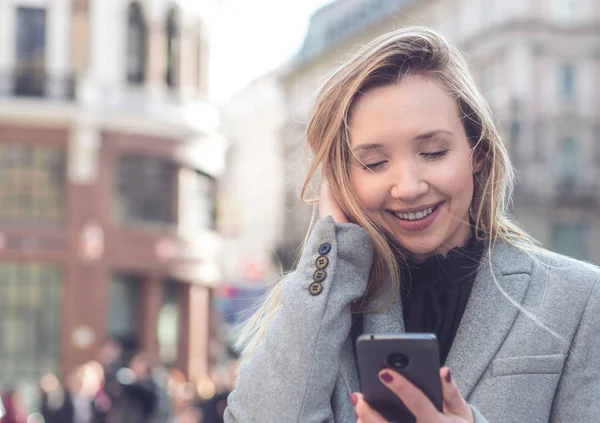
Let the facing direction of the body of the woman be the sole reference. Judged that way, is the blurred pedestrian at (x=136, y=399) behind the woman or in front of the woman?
behind

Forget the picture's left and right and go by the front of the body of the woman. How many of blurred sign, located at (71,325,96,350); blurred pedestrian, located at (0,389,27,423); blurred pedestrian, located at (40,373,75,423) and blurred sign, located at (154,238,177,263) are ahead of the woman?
0

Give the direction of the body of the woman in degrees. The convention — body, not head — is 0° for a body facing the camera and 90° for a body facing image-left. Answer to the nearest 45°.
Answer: approximately 0°

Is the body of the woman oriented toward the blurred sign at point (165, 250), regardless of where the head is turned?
no

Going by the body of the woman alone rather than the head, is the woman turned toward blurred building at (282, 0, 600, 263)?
no

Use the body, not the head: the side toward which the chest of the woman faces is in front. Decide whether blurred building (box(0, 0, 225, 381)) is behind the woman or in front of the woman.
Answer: behind

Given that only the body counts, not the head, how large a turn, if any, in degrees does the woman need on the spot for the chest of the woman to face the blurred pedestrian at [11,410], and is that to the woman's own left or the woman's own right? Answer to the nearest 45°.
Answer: approximately 135° to the woman's own right

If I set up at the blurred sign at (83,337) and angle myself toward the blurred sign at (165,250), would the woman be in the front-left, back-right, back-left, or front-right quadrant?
back-right

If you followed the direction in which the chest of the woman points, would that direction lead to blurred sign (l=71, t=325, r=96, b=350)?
no
